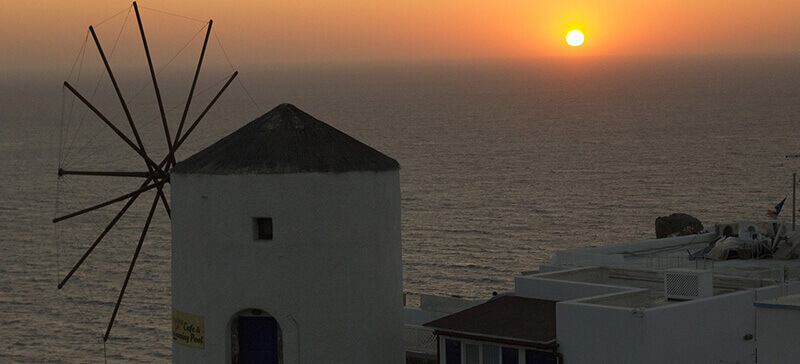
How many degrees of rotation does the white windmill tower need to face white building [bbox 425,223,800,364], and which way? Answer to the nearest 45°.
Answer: approximately 90° to its left

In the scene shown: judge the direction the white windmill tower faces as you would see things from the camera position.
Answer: facing the viewer

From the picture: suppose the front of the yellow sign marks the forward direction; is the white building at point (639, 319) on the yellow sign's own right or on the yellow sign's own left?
on the yellow sign's own left
